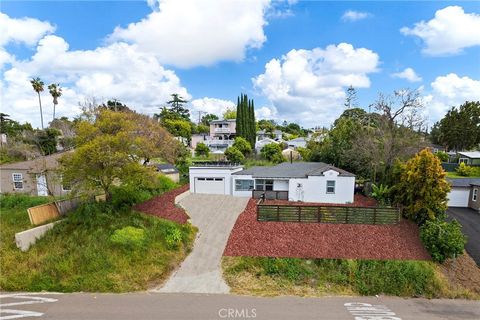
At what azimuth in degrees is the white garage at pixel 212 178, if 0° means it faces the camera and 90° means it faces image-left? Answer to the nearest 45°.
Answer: approximately 0°

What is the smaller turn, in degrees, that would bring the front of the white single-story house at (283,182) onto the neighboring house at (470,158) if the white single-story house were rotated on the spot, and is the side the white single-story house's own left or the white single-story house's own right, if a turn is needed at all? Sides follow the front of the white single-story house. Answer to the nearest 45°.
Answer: approximately 135° to the white single-story house's own left

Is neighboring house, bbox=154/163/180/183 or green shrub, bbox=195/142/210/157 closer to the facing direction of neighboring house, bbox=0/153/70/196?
the neighboring house

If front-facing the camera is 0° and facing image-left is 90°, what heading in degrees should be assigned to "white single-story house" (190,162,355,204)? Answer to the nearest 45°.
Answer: approximately 0°

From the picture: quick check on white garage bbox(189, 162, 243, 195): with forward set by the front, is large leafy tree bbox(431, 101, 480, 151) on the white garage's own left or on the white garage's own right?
on the white garage's own left

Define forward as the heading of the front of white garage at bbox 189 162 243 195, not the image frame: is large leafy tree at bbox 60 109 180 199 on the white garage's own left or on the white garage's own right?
on the white garage's own right

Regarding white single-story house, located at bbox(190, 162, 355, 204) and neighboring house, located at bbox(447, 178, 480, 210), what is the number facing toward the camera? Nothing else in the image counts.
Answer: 2

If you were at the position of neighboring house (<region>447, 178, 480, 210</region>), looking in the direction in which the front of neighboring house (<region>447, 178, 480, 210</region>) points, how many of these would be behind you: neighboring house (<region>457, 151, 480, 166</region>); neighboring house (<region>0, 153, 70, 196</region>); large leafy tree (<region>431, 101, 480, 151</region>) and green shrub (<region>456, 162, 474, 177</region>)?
3

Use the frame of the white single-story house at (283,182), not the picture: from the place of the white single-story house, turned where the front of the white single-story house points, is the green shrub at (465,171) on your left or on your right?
on your left
